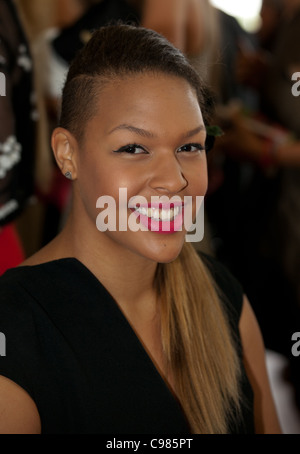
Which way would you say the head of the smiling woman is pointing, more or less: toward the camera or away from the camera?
toward the camera

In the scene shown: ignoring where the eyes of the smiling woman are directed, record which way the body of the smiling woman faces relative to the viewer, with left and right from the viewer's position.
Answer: facing the viewer and to the right of the viewer

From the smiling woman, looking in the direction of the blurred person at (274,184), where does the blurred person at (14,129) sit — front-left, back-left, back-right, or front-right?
front-left
